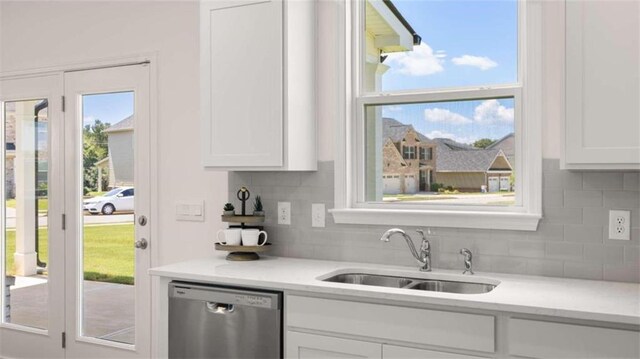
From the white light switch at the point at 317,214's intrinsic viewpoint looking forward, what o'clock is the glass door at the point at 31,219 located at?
The glass door is roughly at 4 o'clock from the white light switch.

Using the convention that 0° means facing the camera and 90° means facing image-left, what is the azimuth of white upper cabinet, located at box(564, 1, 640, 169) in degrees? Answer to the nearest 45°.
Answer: approximately 0°

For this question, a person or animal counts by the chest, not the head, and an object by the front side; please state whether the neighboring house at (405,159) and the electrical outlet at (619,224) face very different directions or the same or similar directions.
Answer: same or similar directions

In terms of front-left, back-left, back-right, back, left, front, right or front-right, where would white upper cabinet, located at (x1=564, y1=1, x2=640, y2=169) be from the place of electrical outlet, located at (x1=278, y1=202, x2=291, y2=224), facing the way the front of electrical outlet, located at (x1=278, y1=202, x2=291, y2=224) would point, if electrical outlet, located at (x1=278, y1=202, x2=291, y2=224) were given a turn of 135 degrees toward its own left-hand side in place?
right

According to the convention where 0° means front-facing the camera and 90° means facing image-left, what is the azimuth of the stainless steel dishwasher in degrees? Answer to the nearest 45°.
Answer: approximately 45°

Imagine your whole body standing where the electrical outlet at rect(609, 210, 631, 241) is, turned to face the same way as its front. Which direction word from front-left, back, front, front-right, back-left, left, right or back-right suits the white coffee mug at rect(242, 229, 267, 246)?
right

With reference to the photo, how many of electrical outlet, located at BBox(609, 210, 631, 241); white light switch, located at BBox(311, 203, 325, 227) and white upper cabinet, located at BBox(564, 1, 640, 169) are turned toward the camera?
3

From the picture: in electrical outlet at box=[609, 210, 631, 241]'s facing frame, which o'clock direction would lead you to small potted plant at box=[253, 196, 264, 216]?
The small potted plant is roughly at 3 o'clock from the electrical outlet.

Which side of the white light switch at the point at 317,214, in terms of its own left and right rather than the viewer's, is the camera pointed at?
front

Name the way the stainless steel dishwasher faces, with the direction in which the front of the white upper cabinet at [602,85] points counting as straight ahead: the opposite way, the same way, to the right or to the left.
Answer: the same way

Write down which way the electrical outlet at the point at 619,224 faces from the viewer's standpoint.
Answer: facing the viewer

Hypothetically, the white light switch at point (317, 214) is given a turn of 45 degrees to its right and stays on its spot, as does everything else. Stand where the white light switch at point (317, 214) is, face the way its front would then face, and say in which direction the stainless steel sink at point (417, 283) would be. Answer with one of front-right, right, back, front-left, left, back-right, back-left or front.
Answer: left

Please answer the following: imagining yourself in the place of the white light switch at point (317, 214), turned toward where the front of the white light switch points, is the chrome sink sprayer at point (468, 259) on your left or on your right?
on your left

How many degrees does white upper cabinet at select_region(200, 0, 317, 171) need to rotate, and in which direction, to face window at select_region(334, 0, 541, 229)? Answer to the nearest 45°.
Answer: approximately 135° to its left

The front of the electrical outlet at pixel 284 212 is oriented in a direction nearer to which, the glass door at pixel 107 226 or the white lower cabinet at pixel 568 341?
the white lower cabinet
